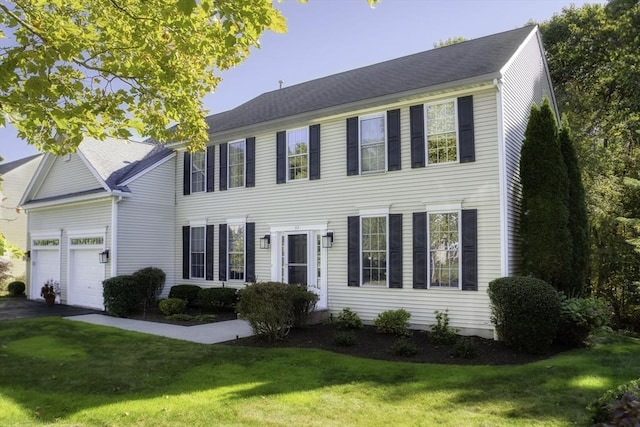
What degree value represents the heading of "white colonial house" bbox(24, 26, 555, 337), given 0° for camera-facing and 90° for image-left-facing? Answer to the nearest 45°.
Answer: approximately 45°

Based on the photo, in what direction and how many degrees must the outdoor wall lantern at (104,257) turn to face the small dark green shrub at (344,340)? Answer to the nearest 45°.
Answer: approximately 90° to its left

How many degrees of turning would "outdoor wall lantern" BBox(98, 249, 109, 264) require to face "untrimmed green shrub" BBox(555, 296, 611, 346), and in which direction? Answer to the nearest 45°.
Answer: approximately 90° to its left

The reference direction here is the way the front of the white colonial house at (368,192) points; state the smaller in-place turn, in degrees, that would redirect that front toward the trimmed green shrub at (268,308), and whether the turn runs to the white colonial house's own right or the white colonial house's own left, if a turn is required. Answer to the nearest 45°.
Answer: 0° — it already faces it

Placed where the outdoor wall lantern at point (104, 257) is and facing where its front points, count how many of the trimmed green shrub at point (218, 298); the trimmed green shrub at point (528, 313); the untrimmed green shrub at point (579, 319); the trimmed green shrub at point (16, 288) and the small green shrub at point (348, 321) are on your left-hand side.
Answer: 4

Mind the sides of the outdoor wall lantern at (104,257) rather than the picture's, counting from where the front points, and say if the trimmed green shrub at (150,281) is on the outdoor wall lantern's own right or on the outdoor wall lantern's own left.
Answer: on the outdoor wall lantern's own left

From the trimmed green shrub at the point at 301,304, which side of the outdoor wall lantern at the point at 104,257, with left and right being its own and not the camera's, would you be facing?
left

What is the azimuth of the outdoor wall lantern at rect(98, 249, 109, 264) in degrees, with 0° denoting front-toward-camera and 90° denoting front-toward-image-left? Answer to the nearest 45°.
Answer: approximately 45°

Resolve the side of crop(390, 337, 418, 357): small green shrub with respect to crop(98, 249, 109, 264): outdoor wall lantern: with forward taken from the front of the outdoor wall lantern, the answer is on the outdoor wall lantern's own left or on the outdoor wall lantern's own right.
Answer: on the outdoor wall lantern's own left
